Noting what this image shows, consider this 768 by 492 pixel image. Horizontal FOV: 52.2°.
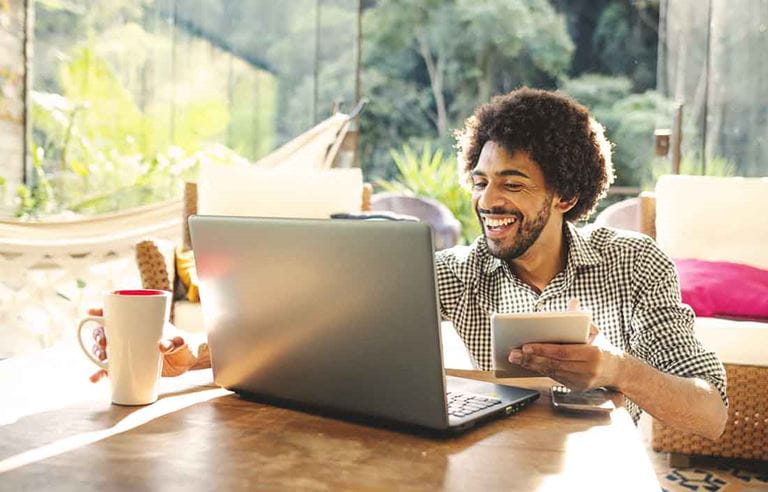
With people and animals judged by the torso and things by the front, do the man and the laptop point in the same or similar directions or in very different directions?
very different directions

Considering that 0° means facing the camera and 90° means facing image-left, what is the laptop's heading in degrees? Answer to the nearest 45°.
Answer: approximately 225°

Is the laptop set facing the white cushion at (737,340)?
yes

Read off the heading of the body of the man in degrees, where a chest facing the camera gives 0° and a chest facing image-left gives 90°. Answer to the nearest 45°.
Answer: approximately 45°

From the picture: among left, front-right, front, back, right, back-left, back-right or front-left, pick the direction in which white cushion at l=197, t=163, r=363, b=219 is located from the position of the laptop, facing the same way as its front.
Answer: front-left
